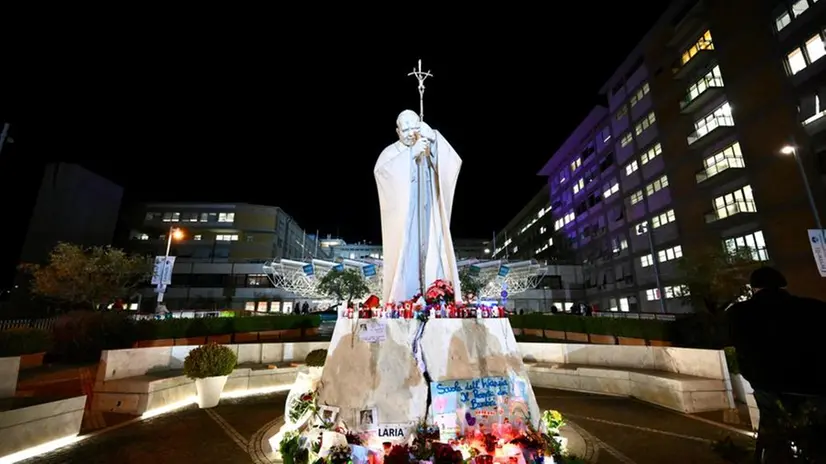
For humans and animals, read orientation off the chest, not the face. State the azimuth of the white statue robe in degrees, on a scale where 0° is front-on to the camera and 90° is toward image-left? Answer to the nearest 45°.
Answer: approximately 0°

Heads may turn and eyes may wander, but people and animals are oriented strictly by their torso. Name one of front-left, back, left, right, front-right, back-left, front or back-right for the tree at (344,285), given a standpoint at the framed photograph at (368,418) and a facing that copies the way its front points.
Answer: back

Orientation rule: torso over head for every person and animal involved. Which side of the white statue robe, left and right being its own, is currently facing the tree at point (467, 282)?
back

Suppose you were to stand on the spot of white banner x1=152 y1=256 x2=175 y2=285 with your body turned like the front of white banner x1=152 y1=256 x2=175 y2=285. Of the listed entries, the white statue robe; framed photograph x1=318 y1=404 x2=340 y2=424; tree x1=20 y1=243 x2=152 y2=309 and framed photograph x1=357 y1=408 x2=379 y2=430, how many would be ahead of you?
3

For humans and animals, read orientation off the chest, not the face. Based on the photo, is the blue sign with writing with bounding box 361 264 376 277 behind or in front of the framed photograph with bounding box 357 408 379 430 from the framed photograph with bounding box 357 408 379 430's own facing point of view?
behind

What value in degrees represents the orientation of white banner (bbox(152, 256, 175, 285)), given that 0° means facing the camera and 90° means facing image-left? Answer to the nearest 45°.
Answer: approximately 0°

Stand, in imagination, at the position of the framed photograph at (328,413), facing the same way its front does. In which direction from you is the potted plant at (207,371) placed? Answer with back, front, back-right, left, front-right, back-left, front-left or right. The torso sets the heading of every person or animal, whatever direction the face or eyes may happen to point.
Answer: back-right

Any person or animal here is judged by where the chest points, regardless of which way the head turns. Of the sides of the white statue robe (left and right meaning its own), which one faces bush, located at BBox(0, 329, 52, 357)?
right
